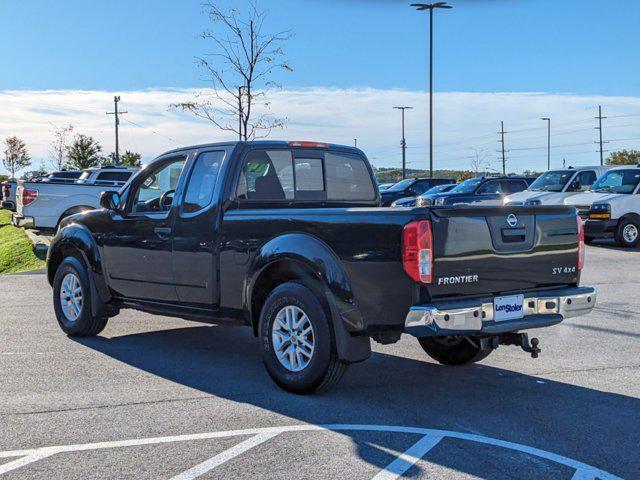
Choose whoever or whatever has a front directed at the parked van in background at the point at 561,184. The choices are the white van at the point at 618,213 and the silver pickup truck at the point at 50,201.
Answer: the silver pickup truck

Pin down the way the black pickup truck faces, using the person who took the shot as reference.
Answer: facing away from the viewer and to the left of the viewer

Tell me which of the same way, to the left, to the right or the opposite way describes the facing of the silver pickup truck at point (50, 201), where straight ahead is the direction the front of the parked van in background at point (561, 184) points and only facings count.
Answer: the opposite way

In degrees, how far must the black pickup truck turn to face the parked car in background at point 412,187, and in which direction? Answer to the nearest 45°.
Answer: approximately 45° to its right

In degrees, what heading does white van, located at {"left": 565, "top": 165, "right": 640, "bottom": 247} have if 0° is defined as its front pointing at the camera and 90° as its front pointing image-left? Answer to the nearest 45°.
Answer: approximately 45°

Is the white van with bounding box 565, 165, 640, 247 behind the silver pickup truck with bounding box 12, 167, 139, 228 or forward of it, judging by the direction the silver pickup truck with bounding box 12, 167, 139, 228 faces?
forward

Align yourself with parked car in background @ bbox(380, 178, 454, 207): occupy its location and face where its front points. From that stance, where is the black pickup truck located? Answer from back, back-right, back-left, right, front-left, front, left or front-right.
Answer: front-left

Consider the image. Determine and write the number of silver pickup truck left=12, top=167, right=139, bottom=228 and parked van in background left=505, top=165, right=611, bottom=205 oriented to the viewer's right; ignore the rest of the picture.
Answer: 1

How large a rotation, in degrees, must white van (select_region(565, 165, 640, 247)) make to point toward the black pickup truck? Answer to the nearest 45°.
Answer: approximately 45° to its left

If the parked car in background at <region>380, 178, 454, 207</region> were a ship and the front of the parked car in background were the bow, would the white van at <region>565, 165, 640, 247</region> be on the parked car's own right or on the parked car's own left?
on the parked car's own left

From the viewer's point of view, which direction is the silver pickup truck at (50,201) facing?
to the viewer's right

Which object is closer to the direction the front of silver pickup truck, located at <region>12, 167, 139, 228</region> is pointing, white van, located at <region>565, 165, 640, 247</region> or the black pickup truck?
the white van

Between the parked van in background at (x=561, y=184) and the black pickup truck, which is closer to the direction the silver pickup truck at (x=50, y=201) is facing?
the parked van in background
